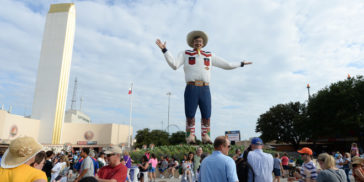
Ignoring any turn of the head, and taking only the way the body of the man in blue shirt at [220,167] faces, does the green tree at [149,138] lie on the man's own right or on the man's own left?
on the man's own left

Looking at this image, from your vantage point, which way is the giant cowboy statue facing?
toward the camera

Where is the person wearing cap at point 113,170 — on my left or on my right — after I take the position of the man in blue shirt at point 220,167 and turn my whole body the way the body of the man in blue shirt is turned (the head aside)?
on my left

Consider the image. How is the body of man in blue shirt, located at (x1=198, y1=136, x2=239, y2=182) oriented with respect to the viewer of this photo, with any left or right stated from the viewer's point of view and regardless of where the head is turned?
facing away from the viewer and to the right of the viewer

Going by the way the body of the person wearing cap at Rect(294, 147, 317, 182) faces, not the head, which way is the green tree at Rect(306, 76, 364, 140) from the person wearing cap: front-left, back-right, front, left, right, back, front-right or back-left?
right

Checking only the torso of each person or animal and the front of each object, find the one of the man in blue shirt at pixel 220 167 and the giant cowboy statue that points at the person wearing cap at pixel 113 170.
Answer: the giant cowboy statue

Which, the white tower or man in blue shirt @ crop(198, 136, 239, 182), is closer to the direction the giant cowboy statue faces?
the man in blue shirt

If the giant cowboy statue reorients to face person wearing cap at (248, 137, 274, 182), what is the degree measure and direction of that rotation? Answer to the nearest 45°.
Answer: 0° — it already faces them

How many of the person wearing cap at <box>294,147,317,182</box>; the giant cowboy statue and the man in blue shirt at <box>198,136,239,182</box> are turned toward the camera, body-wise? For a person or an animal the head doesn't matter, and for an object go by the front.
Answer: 1

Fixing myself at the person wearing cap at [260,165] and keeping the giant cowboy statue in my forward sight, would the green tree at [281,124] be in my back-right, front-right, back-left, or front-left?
front-right

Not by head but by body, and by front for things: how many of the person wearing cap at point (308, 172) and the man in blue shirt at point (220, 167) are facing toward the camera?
0
